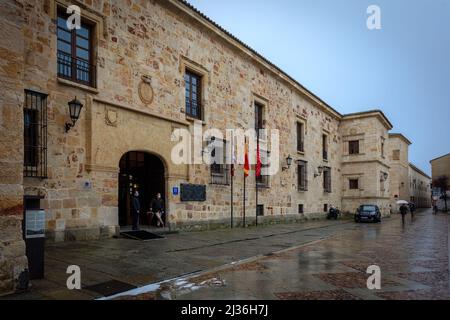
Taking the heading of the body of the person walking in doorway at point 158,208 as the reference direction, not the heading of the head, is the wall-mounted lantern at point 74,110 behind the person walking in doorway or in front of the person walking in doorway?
in front

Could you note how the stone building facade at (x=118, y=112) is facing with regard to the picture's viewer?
facing the viewer and to the right of the viewer

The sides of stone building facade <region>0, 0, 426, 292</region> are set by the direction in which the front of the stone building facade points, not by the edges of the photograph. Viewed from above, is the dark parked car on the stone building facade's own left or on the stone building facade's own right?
on the stone building facade's own left

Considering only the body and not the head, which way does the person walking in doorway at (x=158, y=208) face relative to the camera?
toward the camera
